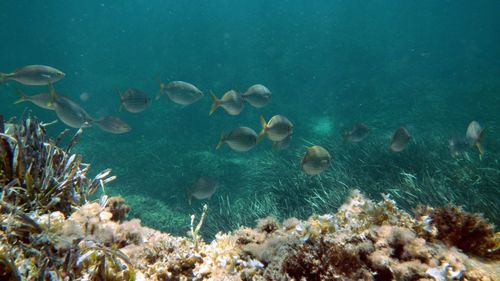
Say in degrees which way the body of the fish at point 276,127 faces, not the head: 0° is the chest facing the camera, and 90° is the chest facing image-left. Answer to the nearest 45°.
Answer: approximately 270°

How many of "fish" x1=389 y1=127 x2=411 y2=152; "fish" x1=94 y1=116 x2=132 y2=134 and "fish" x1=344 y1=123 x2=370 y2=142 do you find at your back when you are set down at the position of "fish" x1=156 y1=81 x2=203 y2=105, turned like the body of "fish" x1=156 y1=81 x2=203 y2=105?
1

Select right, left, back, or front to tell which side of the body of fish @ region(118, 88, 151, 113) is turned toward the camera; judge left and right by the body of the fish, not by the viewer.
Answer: right

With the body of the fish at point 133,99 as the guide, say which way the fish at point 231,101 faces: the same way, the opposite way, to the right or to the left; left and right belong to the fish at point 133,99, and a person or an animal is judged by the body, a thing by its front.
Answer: the same way

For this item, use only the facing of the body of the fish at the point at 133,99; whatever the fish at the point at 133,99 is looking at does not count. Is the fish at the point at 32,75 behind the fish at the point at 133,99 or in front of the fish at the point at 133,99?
behind

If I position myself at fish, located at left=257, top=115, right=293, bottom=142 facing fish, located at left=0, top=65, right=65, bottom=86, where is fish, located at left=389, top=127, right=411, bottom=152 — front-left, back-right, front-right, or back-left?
back-right

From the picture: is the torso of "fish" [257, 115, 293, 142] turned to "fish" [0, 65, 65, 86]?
no

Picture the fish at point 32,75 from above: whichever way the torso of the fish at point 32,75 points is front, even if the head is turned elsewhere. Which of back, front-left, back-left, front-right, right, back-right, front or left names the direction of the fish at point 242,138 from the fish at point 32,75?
front-right

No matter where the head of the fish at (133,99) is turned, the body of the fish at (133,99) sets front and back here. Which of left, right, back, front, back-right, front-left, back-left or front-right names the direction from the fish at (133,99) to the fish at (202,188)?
front-right

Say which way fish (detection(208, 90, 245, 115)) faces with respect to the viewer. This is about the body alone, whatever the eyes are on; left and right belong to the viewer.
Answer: facing to the right of the viewer

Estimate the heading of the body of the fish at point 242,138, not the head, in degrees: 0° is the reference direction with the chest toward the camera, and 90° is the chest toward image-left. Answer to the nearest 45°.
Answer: approximately 270°

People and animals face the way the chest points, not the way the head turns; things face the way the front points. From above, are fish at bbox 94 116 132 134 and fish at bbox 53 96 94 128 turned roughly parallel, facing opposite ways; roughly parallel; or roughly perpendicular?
roughly parallel

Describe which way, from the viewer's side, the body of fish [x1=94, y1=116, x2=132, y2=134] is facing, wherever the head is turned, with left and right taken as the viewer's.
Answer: facing to the right of the viewer

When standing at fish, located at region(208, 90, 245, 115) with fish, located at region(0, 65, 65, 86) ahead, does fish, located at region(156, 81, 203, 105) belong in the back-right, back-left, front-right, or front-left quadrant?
front-right

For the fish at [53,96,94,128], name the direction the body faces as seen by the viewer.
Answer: to the viewer's right

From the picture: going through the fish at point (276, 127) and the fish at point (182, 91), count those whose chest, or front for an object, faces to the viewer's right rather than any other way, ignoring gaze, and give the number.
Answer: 2
